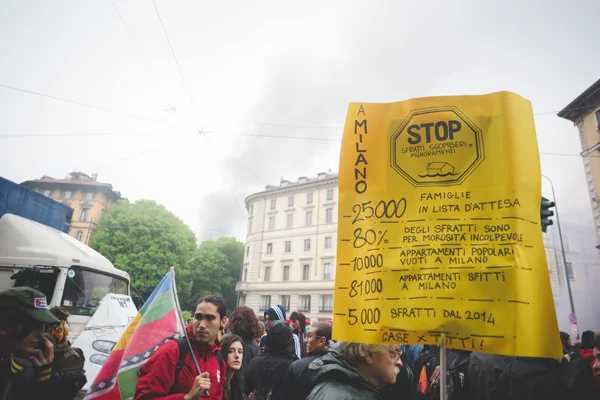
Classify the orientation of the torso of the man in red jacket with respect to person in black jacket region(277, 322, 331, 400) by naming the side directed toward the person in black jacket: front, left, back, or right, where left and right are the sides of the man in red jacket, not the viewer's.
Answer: left

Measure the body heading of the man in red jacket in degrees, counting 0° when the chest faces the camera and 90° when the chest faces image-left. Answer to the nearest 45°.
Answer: approximately 315°

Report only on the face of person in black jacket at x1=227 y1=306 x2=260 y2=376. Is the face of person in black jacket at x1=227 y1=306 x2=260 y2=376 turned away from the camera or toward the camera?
away from the camera
